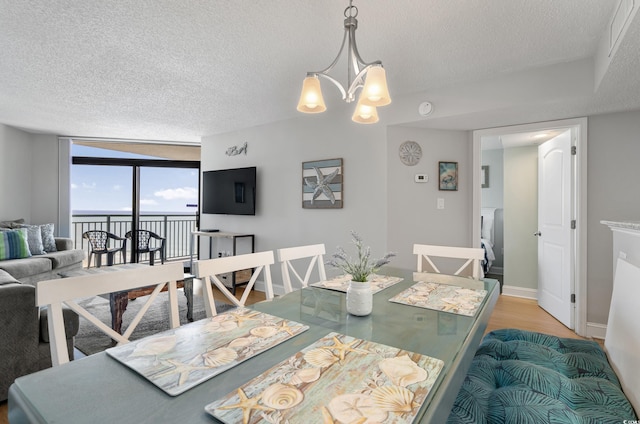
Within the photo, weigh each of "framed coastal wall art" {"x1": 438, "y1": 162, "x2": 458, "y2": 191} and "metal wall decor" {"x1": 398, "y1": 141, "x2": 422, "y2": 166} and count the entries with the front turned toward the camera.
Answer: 2

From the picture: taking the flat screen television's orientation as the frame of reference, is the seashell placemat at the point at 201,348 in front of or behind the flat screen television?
in front

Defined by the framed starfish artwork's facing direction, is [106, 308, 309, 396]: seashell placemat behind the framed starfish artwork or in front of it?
in front

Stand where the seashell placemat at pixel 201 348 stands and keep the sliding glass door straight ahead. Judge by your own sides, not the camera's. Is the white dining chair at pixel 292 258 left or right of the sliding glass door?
right

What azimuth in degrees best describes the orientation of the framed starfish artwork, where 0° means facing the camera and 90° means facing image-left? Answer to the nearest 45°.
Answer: approximately 45°

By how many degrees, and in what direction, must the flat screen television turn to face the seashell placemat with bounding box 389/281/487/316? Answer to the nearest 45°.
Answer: approximately 45° to its left

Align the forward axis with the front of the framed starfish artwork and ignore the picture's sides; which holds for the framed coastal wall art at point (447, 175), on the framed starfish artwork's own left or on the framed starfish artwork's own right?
on the framed starfish artwork's own left

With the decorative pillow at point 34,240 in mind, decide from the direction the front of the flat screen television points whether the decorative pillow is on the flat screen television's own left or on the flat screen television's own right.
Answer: on the flat screen television's own right

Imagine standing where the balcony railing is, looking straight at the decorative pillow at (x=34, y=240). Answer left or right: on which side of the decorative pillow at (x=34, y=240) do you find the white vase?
left

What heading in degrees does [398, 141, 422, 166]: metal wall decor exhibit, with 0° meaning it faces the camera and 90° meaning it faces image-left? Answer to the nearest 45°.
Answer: approximately 0°

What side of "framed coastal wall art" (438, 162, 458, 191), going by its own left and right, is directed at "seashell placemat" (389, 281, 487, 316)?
front
